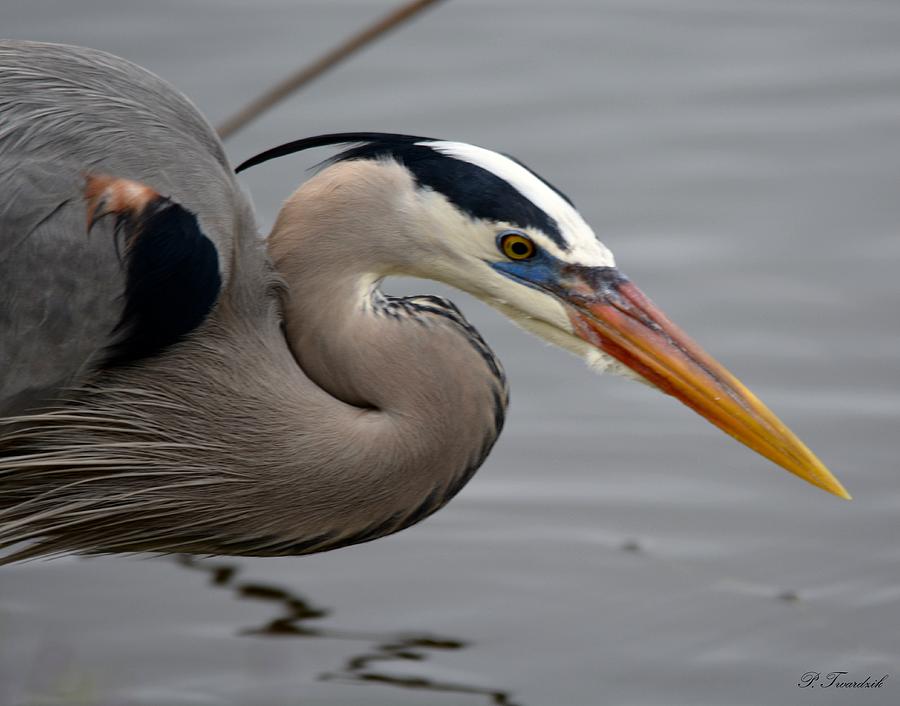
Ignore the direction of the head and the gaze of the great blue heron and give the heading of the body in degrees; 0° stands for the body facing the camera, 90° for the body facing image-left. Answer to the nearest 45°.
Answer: approximately 270°
